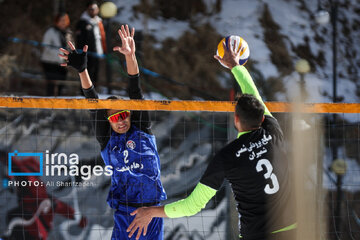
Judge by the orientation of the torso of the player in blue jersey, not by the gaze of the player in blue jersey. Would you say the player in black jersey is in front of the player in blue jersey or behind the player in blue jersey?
in front

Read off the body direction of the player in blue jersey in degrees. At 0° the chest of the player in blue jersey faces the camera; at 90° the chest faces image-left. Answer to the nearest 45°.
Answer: approximately 0°
